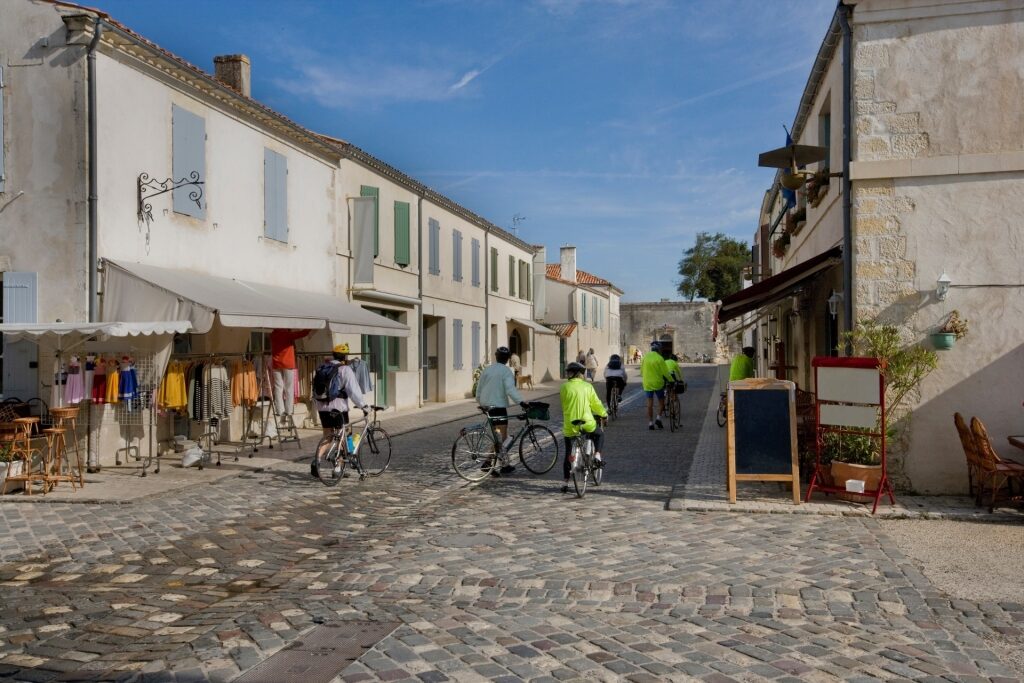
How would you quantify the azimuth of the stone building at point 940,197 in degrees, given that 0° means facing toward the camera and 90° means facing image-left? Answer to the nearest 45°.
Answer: approximately 90°

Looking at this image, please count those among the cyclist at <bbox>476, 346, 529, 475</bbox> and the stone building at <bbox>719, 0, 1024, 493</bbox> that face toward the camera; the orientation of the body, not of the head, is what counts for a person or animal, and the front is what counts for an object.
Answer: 0

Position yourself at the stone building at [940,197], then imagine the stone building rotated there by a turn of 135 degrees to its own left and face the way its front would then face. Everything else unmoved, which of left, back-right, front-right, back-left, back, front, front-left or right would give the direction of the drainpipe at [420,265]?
back

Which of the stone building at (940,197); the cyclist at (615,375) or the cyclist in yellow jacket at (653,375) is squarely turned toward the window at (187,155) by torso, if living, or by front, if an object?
the stone building

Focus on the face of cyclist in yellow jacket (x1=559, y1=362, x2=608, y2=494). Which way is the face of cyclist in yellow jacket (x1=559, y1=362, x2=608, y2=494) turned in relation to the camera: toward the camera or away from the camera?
away from the camera

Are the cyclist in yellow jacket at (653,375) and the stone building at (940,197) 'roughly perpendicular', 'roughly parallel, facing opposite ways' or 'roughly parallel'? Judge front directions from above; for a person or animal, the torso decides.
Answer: roughly perpendicular

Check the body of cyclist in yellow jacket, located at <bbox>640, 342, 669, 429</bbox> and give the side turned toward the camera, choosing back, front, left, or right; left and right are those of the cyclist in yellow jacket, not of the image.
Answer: back

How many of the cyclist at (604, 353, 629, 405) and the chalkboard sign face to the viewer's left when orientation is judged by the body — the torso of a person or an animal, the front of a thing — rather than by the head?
0

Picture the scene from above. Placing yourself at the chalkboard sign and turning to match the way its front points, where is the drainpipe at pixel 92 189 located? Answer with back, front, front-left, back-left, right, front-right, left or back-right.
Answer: right

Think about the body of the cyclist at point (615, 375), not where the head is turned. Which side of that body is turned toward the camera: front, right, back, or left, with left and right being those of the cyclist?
back

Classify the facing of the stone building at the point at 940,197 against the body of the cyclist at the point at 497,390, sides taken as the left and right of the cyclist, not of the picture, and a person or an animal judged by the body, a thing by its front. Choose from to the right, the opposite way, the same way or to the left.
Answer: to the left

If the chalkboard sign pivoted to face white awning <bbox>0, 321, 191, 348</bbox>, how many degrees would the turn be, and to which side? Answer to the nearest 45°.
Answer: approximately 90° to its right

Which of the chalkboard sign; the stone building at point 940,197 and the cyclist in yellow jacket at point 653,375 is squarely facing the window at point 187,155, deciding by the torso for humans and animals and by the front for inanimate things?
the stone building

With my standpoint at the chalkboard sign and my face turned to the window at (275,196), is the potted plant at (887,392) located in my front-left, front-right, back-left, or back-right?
back-right

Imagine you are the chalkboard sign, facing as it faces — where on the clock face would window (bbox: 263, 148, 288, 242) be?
The window is roughly at 4 o'clock from the chalkboard sign.

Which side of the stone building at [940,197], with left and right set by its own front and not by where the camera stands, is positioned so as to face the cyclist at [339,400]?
front

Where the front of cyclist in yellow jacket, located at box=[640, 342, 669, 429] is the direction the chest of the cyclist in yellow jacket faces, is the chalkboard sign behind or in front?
behind

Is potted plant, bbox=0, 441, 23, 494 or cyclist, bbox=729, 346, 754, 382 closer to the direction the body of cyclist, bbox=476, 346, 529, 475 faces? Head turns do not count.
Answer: the cyclist
